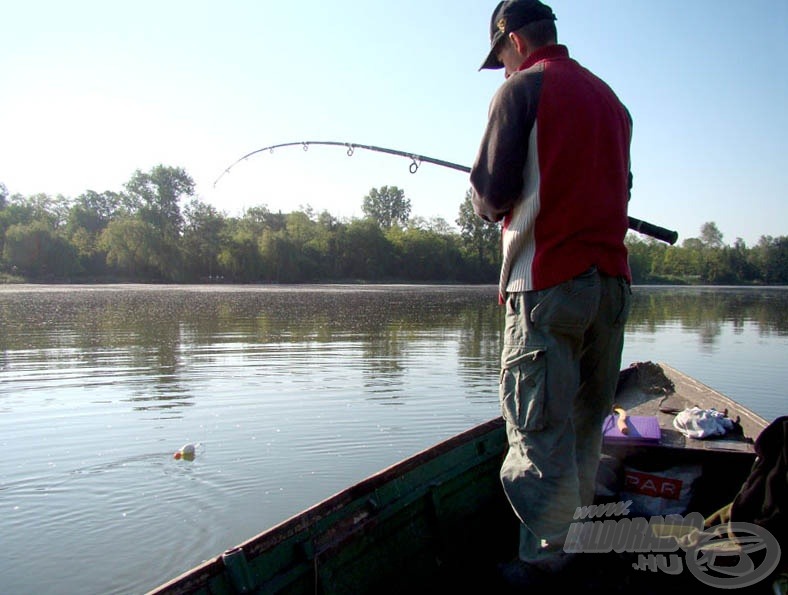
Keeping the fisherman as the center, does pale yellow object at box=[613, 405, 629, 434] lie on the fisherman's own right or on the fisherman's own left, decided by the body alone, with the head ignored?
on the fisherman's own right

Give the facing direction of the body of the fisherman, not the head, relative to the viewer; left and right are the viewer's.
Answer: facing away from the viewer and to the left of the viewer
